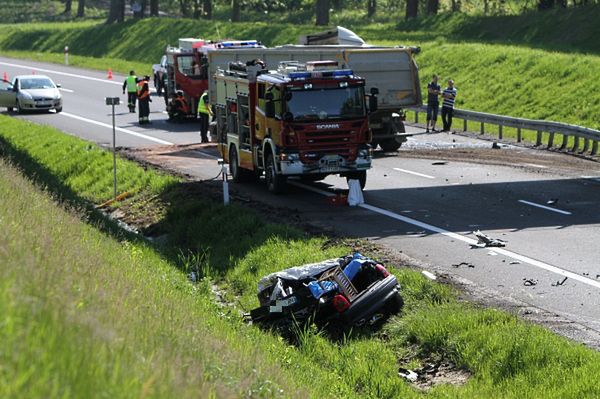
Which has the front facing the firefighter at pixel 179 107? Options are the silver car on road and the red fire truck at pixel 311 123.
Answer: the silver car on road

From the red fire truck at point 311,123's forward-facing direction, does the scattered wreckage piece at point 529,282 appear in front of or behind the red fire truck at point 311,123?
in front

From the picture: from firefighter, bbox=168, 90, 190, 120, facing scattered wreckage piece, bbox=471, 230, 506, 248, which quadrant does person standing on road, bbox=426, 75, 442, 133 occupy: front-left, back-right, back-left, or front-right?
front-left

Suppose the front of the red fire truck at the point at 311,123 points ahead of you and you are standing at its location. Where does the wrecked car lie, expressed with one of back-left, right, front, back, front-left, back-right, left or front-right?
front-right

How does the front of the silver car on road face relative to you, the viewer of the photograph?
facing the viewer and to the right of the viewer

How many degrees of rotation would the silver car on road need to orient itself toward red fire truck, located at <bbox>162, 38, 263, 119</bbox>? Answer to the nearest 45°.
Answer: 0° — it already faces it

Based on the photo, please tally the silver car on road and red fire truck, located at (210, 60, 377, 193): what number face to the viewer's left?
0
